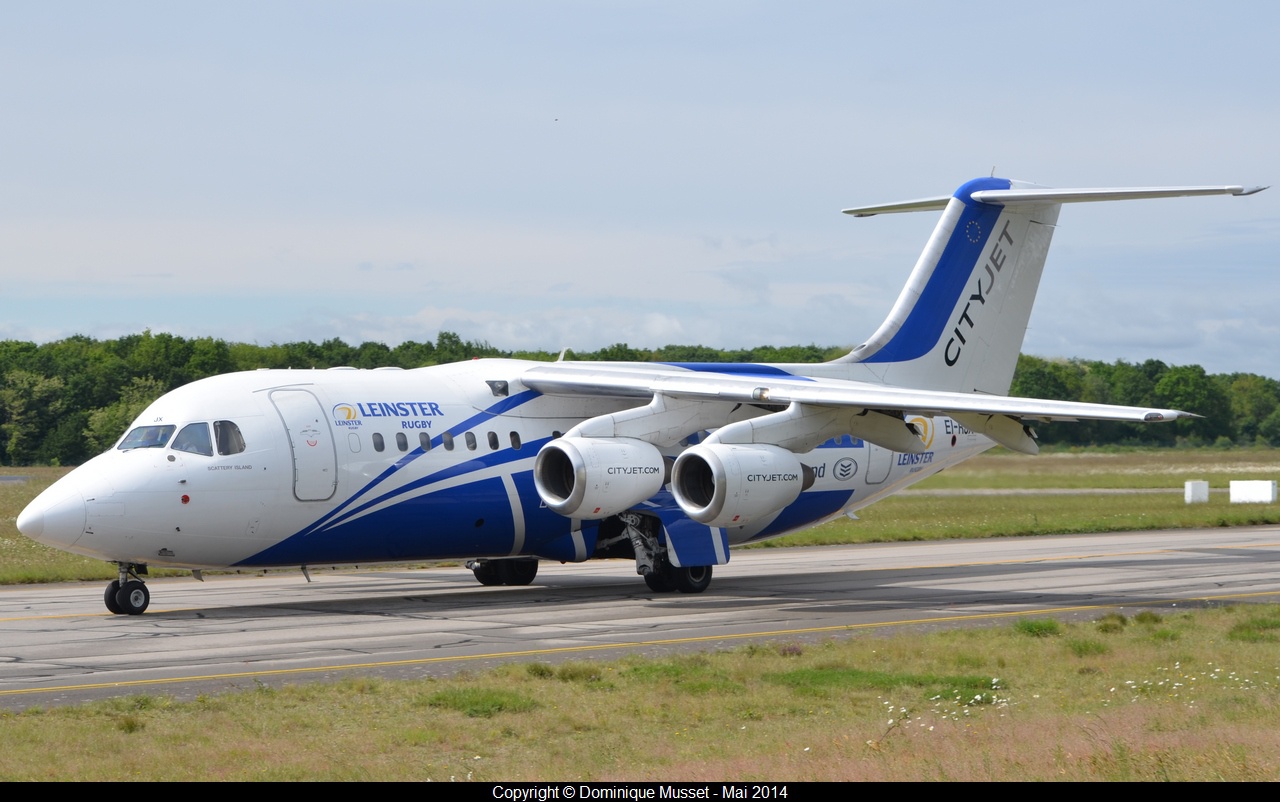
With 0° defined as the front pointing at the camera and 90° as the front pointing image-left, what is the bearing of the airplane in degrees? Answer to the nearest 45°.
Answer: approximately 45°
